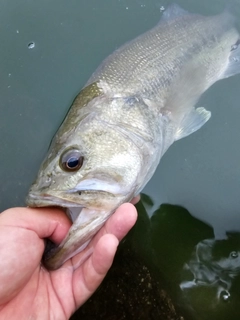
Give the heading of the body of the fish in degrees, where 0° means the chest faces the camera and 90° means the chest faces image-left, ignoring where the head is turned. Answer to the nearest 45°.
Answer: approximately 45°
